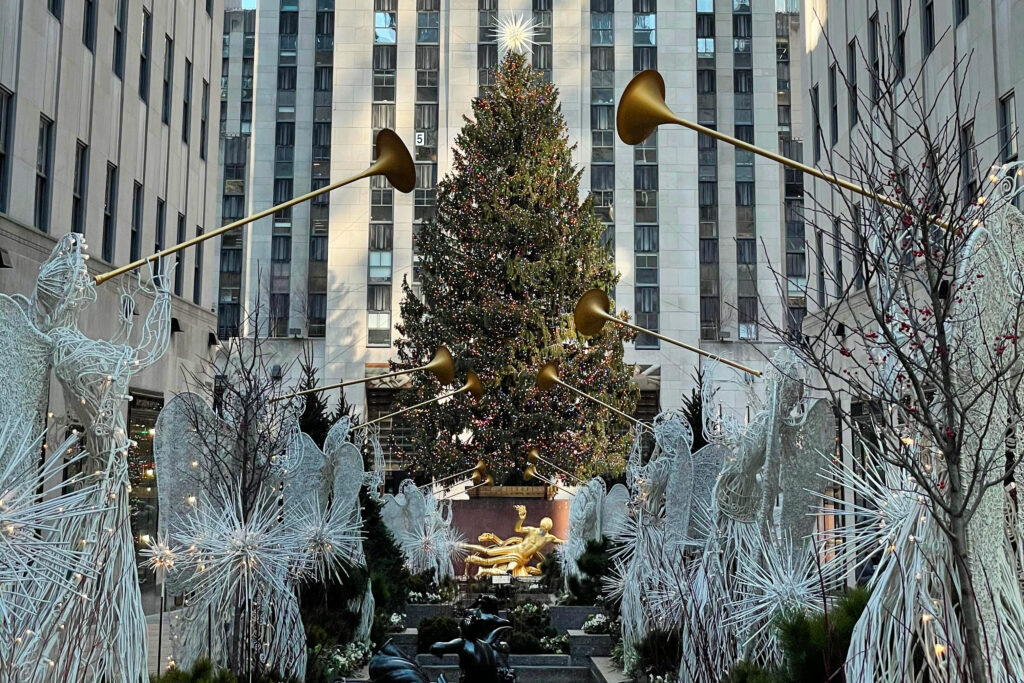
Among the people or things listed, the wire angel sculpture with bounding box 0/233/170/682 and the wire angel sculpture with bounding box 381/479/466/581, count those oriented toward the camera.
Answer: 0

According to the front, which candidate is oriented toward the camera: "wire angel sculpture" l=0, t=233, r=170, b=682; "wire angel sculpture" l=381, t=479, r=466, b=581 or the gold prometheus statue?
the gold prometheus statue

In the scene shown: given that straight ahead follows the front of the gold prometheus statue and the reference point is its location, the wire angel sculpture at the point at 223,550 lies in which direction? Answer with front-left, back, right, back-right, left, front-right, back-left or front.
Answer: front

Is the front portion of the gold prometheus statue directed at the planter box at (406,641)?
yes

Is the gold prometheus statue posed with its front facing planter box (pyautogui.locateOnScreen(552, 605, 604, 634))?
yes

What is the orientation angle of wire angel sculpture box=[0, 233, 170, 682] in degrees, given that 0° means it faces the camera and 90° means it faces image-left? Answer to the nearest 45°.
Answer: approximately 270°

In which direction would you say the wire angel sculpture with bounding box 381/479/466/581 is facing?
to the viewer's right

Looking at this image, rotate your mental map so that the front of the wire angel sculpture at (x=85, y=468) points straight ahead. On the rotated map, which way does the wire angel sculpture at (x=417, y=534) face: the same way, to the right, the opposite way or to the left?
the same way

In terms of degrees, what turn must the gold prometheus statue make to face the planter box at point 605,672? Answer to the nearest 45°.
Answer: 0° — it already faces it

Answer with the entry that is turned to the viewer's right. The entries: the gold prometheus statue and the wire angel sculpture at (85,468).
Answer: the wire angel sculpture

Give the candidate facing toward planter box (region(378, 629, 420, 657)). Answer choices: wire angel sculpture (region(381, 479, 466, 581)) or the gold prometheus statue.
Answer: the gold prometheus statue

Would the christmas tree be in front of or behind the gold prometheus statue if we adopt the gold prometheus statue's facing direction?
behind

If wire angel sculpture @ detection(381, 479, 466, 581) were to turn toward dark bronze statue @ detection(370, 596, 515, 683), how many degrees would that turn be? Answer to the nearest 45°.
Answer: approximately 90° to its right

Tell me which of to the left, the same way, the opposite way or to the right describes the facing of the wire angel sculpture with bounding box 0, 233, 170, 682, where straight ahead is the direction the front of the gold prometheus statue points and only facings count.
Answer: to the left

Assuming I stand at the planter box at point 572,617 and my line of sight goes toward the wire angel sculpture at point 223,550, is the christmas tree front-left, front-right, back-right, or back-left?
back-right

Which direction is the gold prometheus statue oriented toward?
toward the camera
